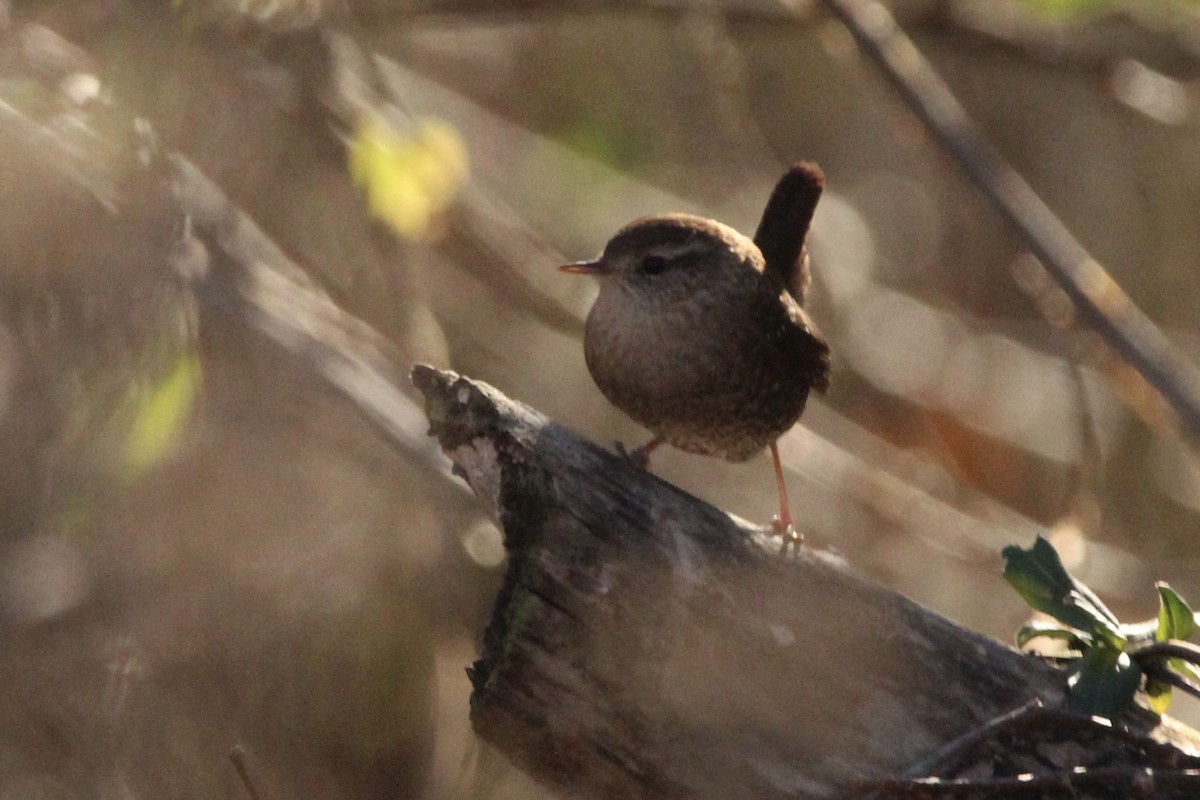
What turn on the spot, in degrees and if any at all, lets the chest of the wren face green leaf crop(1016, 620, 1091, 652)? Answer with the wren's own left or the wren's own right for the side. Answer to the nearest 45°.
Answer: approximately 90° to the wren's own left

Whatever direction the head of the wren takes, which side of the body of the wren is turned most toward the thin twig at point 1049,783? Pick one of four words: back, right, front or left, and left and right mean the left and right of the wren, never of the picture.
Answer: left

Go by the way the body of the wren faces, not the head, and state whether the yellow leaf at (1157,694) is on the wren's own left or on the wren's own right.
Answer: on the wren's own left

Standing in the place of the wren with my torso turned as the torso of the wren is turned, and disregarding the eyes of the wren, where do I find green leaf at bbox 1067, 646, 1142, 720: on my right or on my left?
on my left

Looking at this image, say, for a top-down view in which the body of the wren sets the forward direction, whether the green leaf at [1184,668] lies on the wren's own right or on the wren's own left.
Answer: on the wren's own left

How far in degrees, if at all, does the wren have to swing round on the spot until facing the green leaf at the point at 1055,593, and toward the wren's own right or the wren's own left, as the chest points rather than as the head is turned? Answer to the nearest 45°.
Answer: approximately 90° to the wren's own left

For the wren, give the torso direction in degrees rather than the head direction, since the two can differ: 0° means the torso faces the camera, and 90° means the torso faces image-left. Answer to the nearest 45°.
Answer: approximately 45°

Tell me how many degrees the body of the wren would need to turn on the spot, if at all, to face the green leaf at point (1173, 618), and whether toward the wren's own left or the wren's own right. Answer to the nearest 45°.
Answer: approximately 90° to the wren's own left

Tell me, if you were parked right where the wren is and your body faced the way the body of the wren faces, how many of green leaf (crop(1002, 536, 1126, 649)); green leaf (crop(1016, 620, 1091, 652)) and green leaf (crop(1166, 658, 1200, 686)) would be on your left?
3

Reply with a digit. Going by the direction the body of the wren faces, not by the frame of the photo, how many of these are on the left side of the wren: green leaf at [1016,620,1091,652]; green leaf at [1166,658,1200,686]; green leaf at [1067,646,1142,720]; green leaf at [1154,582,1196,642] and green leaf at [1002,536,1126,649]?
5

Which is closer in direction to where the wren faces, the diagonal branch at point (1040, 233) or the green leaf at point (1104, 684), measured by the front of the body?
the green leaf

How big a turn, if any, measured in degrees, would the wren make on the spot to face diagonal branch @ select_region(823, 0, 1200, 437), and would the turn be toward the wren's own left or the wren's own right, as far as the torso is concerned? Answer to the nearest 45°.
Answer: approximately 180°

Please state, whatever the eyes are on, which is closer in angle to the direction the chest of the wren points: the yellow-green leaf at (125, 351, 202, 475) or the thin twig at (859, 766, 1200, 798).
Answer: the yellow-green leaf
